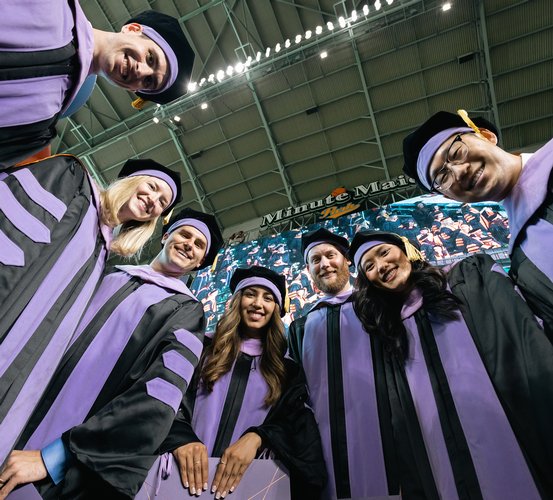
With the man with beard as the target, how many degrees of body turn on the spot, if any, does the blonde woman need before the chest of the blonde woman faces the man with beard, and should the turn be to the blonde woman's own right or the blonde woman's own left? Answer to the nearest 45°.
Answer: approximately 45° to the blonde woman's own left

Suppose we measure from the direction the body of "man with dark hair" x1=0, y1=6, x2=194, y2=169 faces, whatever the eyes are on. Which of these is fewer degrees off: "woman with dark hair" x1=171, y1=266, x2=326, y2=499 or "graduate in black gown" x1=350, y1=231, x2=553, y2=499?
the graduate in black gown

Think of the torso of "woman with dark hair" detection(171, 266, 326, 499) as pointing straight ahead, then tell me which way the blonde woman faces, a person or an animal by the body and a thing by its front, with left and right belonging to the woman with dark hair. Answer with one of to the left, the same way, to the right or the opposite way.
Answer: to the left

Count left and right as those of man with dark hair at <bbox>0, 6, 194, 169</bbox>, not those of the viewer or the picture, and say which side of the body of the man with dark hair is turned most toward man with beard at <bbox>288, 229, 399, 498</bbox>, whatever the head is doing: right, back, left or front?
left

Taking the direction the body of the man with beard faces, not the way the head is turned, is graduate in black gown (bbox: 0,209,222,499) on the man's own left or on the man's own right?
on the man's own right

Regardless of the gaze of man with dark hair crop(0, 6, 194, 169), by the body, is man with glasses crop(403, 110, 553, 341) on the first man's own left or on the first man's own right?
on the first man's own left

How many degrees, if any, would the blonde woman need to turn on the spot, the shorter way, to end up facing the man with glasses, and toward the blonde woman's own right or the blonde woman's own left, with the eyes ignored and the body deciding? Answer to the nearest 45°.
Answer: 0° — they already face them

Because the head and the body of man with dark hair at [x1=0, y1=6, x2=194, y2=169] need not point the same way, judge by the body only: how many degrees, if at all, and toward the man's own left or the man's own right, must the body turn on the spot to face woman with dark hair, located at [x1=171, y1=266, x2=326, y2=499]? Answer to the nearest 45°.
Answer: approximately 90° to the man's own left
